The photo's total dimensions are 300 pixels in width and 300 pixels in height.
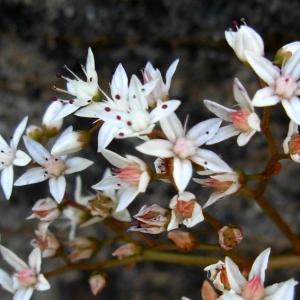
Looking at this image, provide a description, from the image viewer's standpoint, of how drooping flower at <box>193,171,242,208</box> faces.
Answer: facing to the left of the viewer
